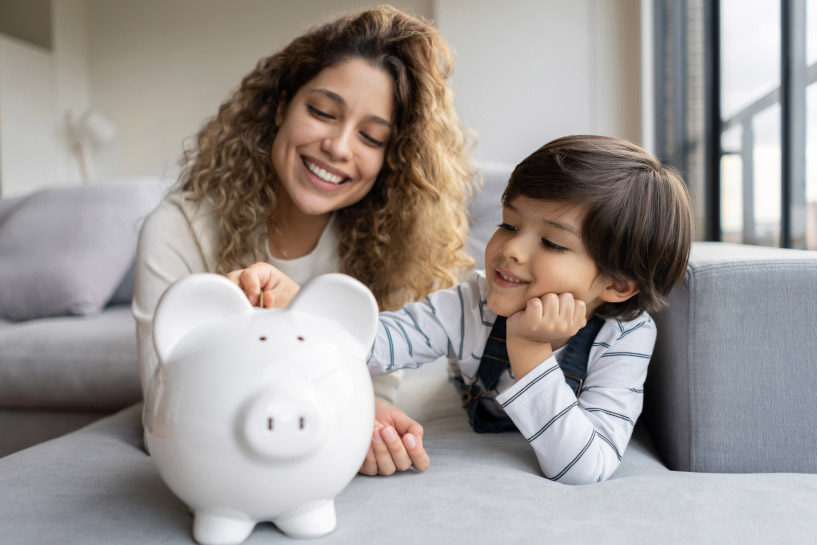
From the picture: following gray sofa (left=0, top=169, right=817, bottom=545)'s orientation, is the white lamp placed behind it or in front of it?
behind

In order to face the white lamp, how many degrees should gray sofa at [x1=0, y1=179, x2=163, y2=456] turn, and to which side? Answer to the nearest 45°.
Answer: approximately 180°

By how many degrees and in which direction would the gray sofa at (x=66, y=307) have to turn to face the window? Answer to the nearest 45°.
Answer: approximately 90° to its left

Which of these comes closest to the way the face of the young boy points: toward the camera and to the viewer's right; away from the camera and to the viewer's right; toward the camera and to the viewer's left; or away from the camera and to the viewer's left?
toward the camera and to the viewer's left

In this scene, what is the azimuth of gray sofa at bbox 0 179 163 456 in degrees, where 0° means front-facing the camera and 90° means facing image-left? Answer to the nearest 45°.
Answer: approximately 0°

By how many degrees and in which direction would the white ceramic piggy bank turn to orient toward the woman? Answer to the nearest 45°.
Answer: approximately 180°
